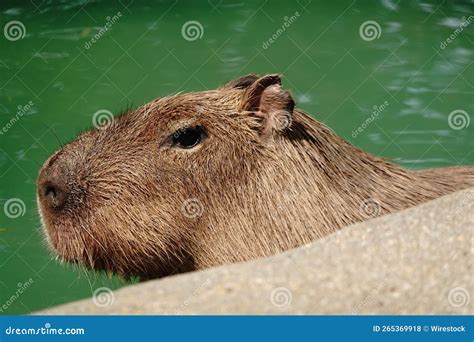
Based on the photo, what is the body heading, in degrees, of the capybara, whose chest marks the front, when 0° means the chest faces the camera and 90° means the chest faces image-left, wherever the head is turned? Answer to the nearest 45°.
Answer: approximately 90°
